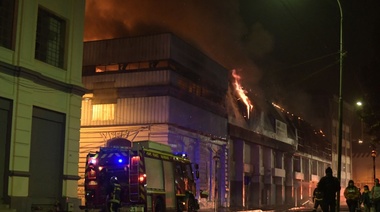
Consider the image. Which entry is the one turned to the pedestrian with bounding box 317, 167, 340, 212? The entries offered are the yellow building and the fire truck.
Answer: the yellow building

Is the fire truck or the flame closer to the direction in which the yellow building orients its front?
the fire truck

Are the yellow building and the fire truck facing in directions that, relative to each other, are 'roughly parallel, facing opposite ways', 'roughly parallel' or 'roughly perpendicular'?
roughly perpendicular

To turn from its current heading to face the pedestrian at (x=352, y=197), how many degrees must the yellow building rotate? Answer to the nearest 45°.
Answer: approximately 45° to its left
